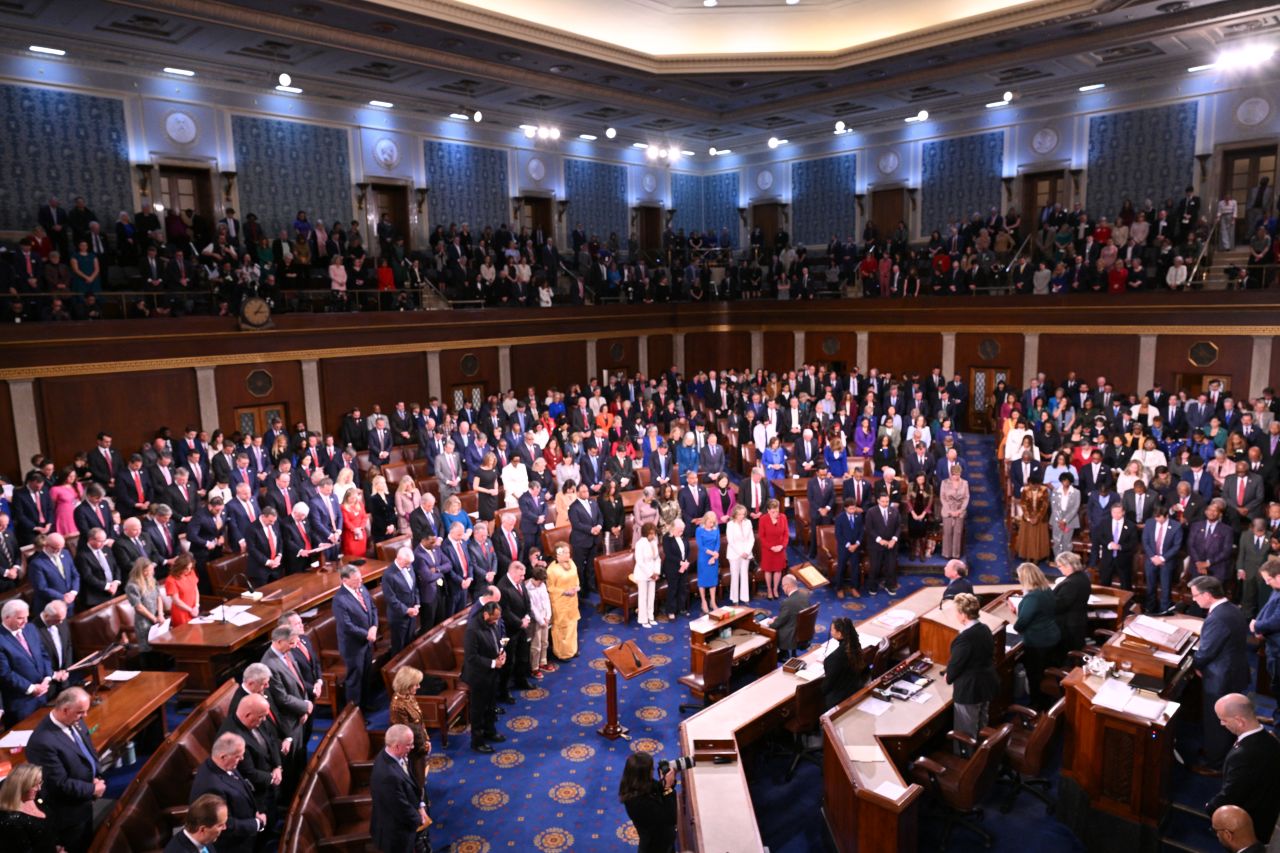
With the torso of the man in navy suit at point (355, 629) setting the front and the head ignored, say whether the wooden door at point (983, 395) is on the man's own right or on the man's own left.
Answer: on the man's own left

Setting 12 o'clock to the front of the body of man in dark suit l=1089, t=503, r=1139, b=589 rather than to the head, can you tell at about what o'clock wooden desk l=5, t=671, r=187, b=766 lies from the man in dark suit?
The wooden desk is roughly at 1 o'clock from the man in dark suit.

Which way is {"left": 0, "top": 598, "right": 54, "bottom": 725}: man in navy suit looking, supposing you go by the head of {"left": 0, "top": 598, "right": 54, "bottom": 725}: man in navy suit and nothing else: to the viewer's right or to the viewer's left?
to the viewer's right

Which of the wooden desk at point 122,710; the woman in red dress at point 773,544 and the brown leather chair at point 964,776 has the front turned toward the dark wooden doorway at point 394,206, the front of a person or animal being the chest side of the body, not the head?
the brown leather chair

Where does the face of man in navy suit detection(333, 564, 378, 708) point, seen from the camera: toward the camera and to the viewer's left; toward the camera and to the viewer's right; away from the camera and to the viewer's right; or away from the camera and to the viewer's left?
toward the camera and to the viewer's right

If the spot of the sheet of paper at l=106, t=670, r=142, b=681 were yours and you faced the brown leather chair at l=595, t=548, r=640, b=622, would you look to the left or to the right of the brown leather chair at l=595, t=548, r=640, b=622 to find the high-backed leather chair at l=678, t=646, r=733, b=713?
right

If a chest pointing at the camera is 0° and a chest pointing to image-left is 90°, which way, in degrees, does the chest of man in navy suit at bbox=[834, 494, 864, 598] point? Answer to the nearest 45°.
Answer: approximately 0°

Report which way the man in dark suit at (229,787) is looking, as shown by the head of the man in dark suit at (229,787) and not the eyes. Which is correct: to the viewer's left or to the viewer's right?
to the viewer's right
